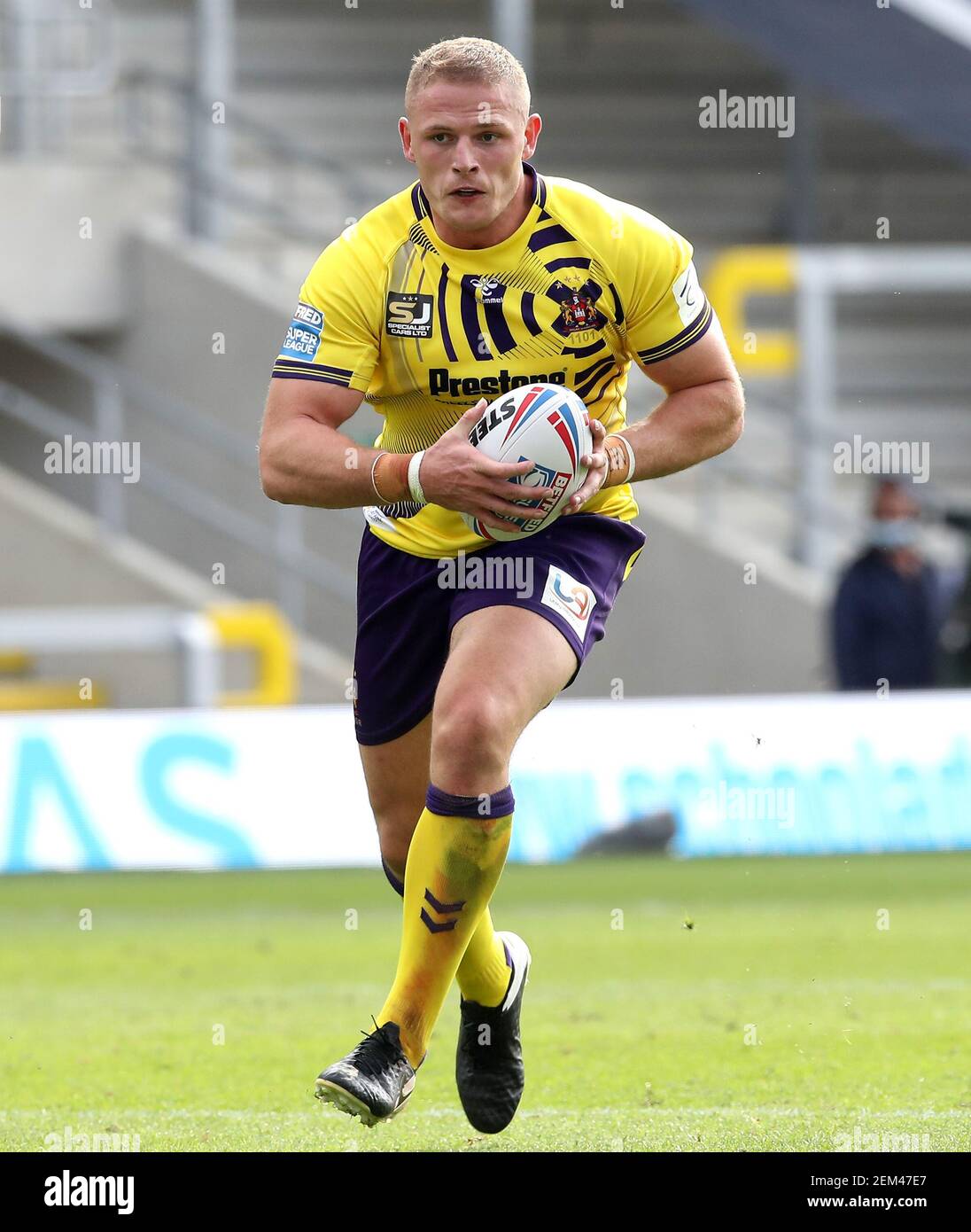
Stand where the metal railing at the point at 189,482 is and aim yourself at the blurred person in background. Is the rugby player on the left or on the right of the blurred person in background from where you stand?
right

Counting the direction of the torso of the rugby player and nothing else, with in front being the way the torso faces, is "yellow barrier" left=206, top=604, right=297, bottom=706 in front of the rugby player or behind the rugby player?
behind

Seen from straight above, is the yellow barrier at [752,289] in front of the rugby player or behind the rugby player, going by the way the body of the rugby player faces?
behind

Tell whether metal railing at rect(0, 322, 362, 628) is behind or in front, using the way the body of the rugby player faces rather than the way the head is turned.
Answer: behind

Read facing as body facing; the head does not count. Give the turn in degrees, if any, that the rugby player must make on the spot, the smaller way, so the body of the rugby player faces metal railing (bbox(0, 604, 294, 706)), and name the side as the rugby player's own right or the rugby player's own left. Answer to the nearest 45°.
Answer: approximately 180°

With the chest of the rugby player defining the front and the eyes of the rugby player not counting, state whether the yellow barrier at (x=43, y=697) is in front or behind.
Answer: behind

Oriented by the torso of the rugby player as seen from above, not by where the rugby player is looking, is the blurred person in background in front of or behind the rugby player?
behind

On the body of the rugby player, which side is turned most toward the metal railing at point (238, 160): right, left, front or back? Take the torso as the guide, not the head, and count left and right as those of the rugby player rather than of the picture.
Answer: back

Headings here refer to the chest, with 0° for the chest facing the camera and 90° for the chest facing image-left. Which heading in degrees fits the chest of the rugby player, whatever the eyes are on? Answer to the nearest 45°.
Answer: approximately 0°
